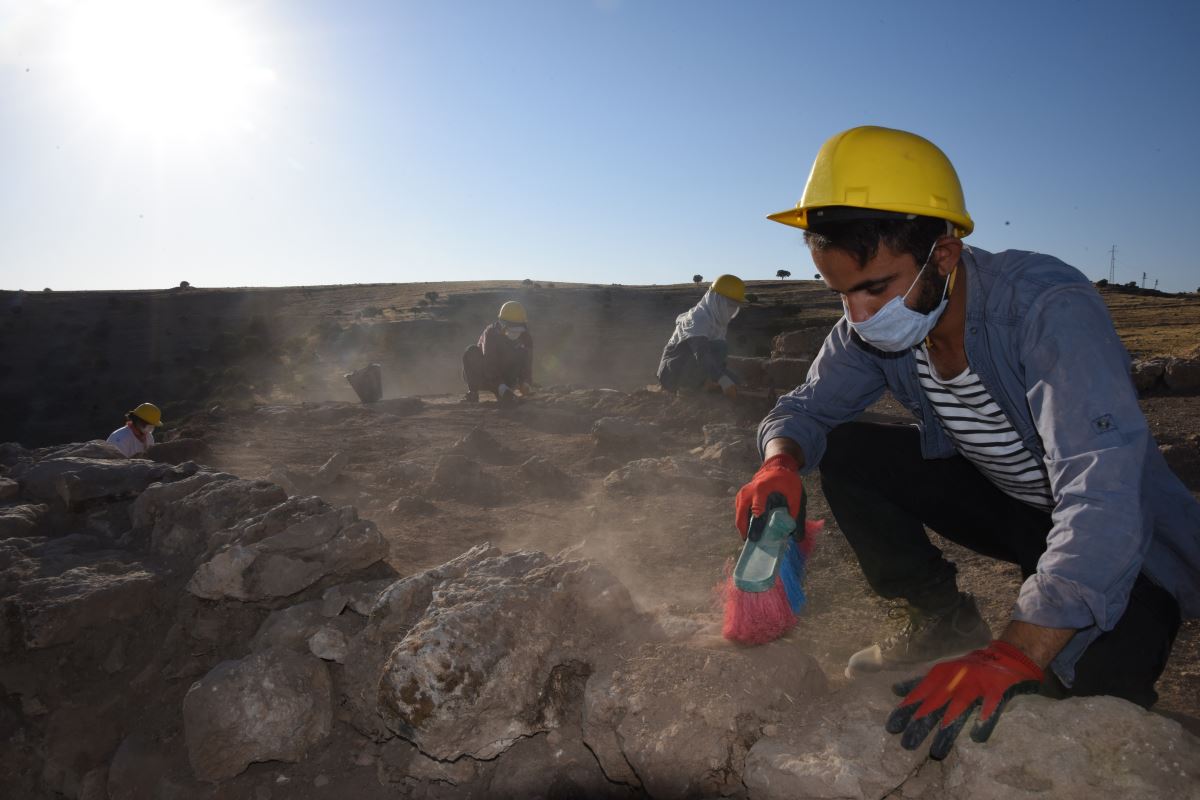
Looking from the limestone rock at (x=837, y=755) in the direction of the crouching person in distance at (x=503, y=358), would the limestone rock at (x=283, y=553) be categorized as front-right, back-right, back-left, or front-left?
front-left

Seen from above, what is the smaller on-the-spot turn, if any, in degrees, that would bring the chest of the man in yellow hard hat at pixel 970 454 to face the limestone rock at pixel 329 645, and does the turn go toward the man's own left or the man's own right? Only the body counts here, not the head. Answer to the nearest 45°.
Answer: approximately 45° to the man's own right

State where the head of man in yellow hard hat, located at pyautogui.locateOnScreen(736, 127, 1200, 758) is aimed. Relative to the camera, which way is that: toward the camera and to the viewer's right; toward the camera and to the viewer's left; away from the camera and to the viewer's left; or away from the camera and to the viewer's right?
toward the camera and to the viewer's left

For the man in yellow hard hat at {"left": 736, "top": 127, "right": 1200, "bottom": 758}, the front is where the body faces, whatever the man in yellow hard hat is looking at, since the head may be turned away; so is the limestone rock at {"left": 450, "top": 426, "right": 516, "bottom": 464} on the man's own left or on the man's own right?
on the man's own right

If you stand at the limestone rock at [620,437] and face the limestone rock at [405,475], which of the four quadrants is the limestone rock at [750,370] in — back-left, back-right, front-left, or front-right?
back-right

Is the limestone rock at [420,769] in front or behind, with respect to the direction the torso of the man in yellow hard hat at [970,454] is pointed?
in front

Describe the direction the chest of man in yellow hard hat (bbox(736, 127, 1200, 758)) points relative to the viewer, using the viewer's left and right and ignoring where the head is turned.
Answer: facing the viewer and to the left of the viewer

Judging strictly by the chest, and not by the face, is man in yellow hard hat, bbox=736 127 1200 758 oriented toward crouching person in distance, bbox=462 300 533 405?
no

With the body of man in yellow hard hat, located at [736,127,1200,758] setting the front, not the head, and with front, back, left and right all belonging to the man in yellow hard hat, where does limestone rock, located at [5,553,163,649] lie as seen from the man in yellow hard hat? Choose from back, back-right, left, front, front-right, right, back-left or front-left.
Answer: front-right

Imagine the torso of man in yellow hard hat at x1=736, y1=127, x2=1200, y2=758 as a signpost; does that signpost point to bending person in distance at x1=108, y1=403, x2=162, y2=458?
no

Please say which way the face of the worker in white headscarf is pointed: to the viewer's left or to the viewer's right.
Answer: to the viewer's right

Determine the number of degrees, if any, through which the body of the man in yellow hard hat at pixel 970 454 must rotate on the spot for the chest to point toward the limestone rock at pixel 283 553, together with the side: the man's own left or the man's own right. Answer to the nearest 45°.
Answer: approximately 45° to the man's own right

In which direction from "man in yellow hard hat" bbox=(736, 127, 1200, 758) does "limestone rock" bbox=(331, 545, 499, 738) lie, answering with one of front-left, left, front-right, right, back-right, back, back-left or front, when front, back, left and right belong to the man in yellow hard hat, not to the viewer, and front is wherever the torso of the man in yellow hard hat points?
front-right

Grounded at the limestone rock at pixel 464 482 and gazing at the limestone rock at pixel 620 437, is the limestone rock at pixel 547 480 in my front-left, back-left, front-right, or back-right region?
front-right

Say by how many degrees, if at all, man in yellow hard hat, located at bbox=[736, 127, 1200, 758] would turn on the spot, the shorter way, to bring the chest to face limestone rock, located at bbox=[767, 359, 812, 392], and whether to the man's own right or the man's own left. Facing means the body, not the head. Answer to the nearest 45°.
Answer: approximately 135° to the man's own right

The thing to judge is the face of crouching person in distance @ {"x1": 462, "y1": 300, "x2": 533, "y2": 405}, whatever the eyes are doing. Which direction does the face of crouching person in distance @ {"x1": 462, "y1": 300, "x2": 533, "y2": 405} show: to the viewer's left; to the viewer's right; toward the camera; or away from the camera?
toward the camera
